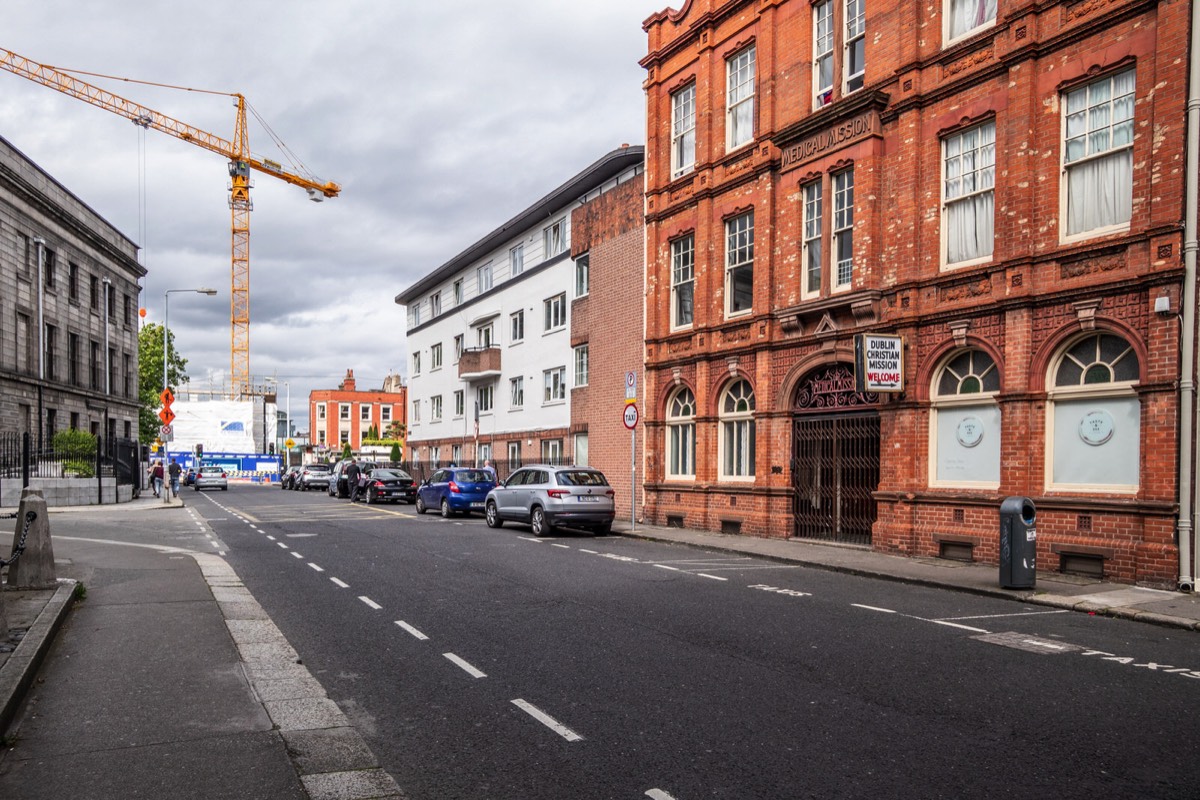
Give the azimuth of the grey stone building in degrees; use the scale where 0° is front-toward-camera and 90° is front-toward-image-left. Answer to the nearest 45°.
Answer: approximately 315°

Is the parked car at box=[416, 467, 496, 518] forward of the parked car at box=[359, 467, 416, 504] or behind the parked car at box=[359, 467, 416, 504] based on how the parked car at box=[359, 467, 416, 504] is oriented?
behind

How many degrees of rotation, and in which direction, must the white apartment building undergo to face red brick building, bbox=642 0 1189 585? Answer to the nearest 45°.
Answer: approximately 45° to its left

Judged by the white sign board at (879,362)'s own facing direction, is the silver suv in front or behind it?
behind

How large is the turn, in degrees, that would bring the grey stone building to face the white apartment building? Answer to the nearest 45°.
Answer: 0° — it already faces it

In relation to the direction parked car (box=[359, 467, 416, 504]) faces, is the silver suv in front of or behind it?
behind

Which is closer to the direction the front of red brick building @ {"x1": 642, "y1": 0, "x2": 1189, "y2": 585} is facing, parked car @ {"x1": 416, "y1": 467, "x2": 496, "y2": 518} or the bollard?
the bollard

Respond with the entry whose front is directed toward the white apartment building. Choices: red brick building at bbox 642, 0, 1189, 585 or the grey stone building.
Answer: the grey stone building
